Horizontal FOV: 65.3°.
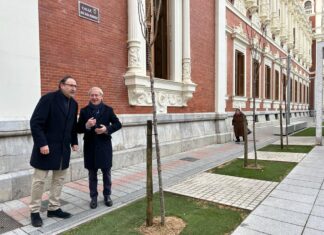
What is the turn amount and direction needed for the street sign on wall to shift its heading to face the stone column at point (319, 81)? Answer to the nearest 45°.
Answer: approximately 45° to its left

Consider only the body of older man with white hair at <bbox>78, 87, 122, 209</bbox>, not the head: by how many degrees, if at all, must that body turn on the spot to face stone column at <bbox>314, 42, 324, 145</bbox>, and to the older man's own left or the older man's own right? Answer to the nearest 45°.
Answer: approximately 135° to the older man's own left

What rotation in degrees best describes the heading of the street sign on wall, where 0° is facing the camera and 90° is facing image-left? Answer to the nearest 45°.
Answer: approximately 315°

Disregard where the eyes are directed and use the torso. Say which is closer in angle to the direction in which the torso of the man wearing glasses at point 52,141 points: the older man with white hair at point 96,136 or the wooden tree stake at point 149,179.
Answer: the wooden tree stake

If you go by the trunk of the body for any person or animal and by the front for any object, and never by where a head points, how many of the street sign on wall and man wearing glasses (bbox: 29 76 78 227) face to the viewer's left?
0

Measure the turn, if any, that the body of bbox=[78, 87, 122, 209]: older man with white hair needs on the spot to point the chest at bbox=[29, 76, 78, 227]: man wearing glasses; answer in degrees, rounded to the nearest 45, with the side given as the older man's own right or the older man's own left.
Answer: approximately 45° to the older man's own right

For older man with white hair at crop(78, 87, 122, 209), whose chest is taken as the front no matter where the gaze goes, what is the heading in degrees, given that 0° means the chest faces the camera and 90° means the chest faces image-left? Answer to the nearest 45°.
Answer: approximately 0°

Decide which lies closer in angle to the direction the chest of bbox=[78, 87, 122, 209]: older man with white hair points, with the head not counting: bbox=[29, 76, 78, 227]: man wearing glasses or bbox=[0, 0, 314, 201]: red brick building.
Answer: the man wearing glasses

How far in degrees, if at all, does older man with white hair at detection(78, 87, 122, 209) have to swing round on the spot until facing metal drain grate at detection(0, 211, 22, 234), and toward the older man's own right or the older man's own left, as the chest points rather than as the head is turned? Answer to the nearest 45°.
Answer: approximately 90° to the older man's own right
